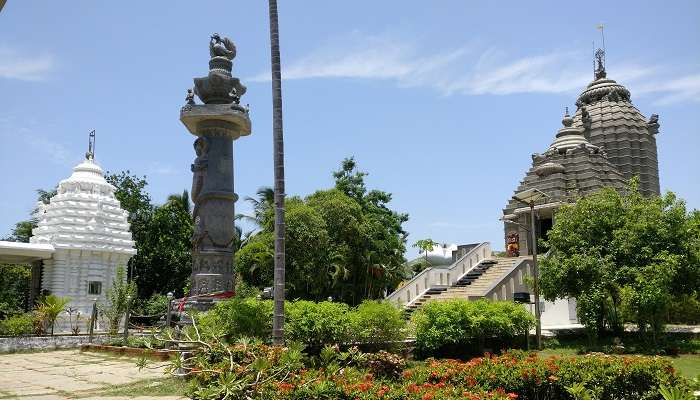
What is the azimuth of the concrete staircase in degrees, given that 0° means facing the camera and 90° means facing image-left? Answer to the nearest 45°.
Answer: approximately 45°

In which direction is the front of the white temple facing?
to the viewer's left

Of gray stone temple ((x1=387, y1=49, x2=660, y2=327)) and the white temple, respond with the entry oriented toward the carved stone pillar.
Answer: the gray stone temple

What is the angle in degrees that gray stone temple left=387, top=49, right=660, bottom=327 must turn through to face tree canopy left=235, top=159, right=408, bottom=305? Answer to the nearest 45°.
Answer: approximately 45° to its right

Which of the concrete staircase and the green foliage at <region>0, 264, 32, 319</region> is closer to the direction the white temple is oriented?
the green foliage

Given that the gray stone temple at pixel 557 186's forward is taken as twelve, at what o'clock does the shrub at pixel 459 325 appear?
The shrub is roughly at 11 o'clock from the gray stone temple.

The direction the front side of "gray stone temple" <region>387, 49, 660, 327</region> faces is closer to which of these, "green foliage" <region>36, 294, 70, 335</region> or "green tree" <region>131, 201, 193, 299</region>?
the green foliage

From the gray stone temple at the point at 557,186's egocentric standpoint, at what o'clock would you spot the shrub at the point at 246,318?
The shrub is roughly at 11 o'clock from the gray stone temple.

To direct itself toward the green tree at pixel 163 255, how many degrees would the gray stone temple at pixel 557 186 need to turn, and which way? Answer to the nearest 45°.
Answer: approximately 45° to its right

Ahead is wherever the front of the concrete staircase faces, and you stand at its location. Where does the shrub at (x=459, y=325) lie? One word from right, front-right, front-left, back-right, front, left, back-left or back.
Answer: front-left

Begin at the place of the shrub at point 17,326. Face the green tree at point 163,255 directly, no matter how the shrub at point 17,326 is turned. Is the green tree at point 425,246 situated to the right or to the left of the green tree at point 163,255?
right
